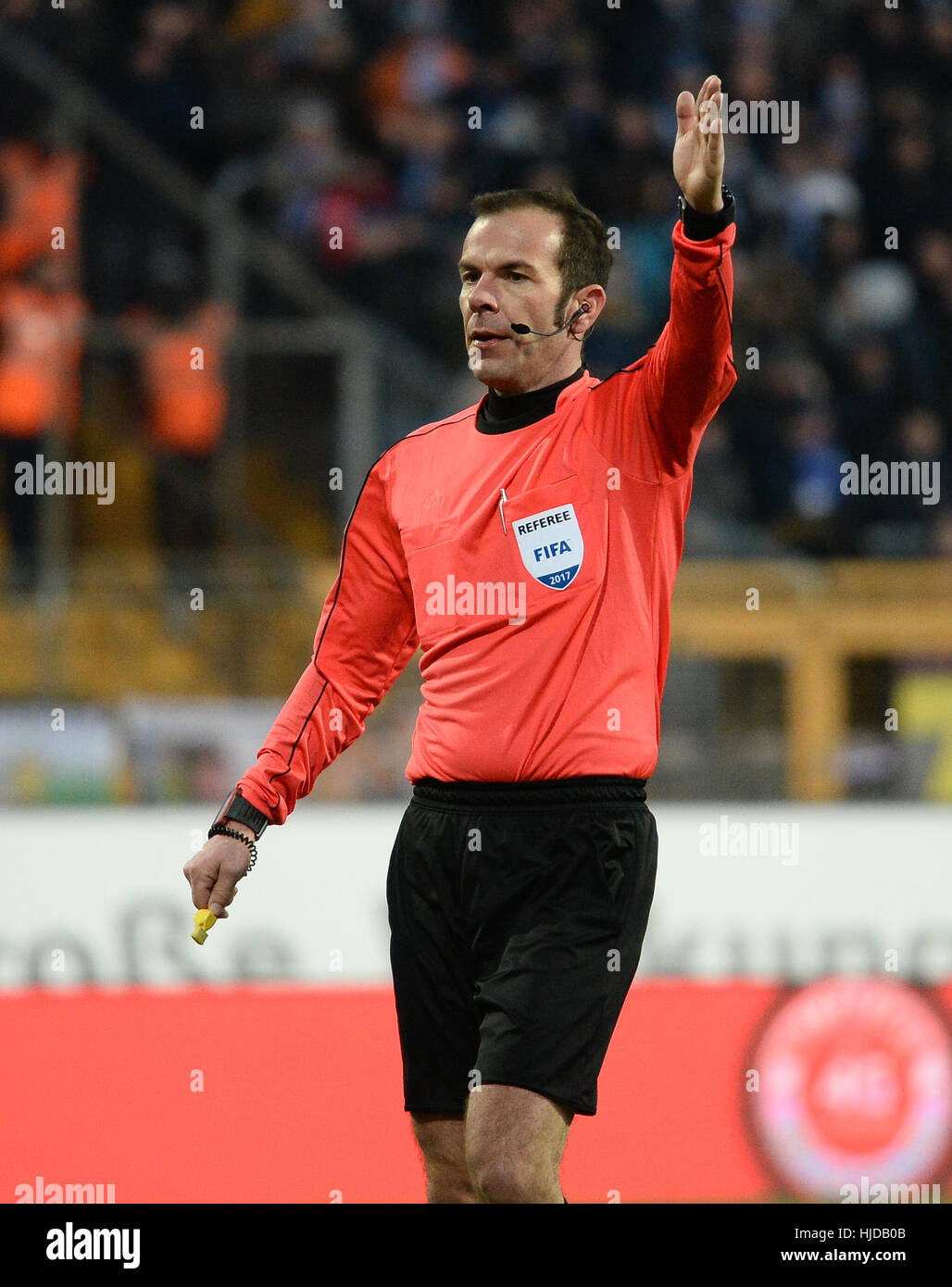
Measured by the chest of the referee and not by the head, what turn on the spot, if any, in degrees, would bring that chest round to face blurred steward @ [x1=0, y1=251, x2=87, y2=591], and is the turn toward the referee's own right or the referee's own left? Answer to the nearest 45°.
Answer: approximately 135° to the referee's own right

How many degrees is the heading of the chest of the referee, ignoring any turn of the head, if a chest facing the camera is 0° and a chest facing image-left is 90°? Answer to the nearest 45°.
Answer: approximately 45°

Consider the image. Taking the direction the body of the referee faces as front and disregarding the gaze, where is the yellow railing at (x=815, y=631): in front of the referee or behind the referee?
behind

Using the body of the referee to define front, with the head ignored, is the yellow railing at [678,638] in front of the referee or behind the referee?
behind
